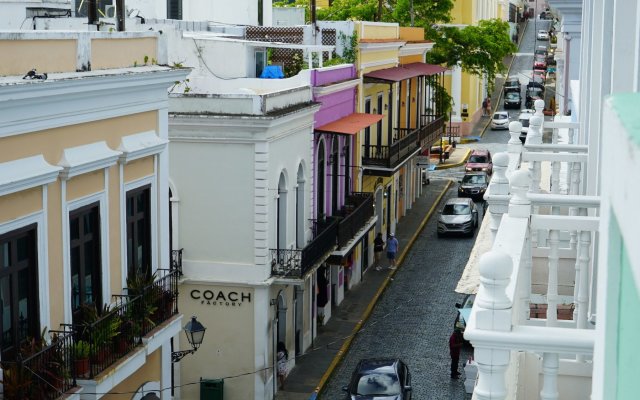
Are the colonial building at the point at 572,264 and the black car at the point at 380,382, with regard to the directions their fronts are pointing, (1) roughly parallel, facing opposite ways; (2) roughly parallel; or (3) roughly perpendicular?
roughly perpendicular

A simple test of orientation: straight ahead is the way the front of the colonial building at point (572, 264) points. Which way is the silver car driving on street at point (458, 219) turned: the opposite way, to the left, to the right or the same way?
to the left

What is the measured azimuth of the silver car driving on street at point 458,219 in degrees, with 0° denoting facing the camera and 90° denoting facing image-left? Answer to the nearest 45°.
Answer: approximately 0°

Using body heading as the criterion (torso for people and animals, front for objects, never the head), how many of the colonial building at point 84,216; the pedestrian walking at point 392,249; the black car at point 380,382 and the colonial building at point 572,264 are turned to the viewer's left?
1

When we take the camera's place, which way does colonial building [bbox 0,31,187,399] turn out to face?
facing the viewer and to the right of the viewer

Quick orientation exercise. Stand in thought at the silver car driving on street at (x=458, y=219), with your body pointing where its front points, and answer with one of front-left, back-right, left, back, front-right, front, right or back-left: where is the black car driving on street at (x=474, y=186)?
back

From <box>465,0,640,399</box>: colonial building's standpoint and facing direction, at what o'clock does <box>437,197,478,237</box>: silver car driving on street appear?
The silver car driving on street is roughly at 3 o'clock from the colonial building.

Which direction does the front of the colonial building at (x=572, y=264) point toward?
to the viewer's left
